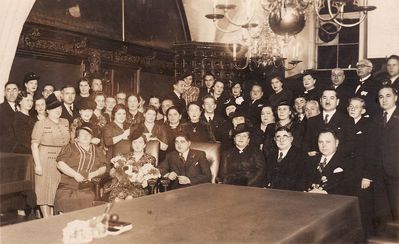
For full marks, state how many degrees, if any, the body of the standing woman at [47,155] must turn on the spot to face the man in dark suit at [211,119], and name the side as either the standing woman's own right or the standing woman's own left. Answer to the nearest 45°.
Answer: approximately 45° to the standing woman's own left

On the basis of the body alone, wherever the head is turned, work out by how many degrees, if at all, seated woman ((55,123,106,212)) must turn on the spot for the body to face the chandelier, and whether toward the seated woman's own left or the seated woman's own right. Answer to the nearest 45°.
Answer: approximately 90° to the seated woman's own left

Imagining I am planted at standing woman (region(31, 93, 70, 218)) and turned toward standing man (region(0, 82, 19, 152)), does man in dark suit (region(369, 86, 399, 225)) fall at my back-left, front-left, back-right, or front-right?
back-right

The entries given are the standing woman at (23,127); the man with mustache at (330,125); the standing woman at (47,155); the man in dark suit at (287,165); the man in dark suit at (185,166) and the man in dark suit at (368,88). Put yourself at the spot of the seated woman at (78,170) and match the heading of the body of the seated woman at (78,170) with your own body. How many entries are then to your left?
4

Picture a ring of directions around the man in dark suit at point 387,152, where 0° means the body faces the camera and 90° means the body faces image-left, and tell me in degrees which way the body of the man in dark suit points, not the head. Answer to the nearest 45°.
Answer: approximately 45°

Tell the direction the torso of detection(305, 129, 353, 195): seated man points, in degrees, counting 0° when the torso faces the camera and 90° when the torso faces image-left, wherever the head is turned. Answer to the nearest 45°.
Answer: approximately 45°
